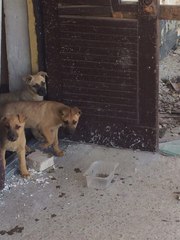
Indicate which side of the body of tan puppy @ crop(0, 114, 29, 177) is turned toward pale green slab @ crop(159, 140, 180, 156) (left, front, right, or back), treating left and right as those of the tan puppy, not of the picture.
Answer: left

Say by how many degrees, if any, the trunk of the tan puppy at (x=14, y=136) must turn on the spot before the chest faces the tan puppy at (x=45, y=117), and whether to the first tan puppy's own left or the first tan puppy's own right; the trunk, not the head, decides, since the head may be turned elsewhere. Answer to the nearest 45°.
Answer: approximately 135° to the first tan puppy's own left

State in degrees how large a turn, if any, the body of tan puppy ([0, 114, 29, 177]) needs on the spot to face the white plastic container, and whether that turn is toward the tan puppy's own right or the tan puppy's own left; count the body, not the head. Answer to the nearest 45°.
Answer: approximately 90° to the tan puppy's own left

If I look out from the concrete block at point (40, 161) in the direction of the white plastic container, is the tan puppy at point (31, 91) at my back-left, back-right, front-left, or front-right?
back-left

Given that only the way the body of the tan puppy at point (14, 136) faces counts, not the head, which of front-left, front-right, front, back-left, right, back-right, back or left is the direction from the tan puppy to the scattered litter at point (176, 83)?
back-left

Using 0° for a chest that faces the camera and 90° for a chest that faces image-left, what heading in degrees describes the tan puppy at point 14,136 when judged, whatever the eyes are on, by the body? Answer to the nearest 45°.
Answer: approximately 0°
